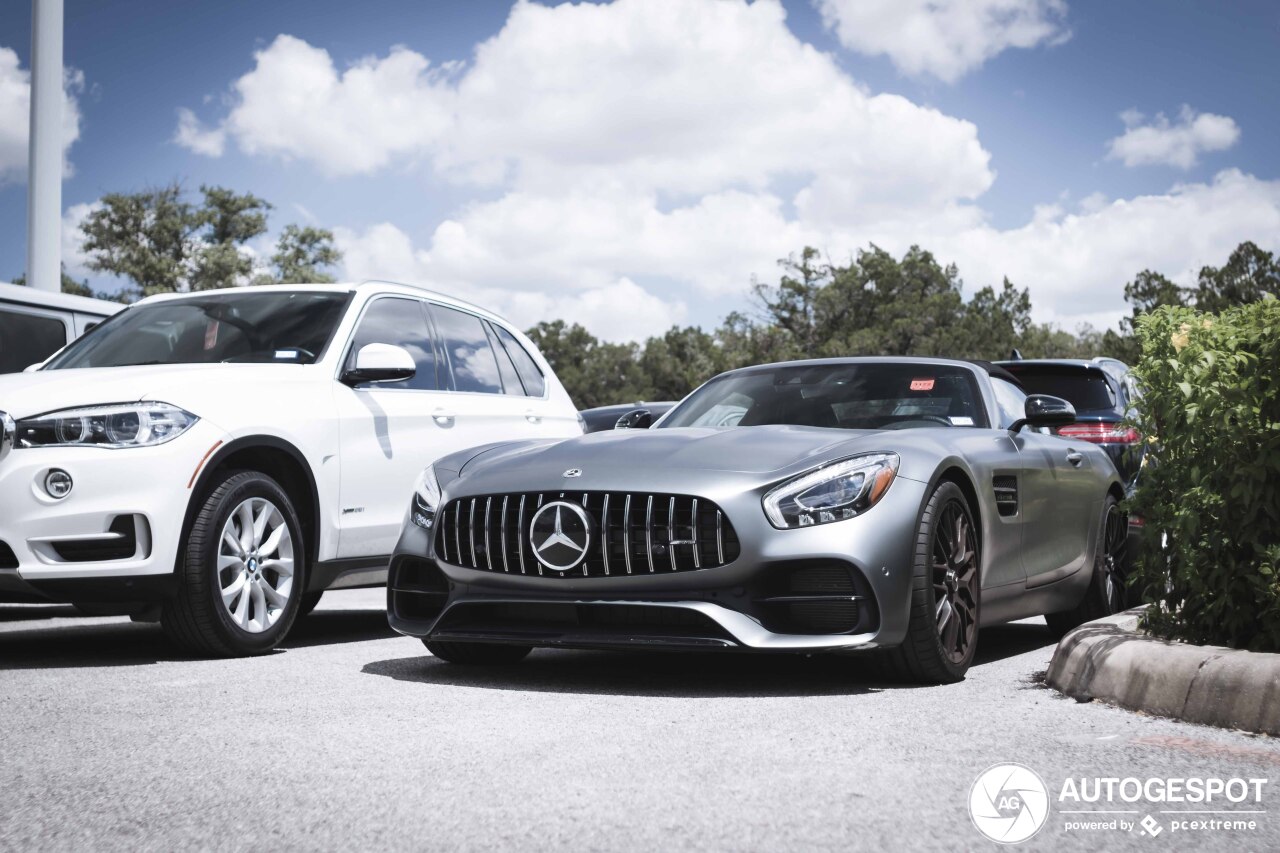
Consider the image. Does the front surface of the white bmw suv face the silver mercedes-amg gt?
no

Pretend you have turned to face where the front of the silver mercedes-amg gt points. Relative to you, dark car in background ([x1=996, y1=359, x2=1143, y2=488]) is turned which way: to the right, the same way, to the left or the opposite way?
the opposite way

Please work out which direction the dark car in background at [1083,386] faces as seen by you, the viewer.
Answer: facing away from the viewer and to the right of the viewer

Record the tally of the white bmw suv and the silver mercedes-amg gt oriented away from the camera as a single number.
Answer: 0

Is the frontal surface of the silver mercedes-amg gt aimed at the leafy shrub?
no

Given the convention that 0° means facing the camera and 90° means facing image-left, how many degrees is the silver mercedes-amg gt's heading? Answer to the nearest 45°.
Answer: approximately 45°

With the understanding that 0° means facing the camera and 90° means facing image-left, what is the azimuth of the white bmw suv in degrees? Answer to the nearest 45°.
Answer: approximately 45°

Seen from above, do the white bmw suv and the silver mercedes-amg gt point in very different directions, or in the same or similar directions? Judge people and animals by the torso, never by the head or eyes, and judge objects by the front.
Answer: same or similar directions

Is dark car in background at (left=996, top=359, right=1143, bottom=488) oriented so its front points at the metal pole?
no

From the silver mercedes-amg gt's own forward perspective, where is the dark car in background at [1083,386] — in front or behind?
behind

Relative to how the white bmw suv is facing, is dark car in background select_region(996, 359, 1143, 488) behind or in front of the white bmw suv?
behind
